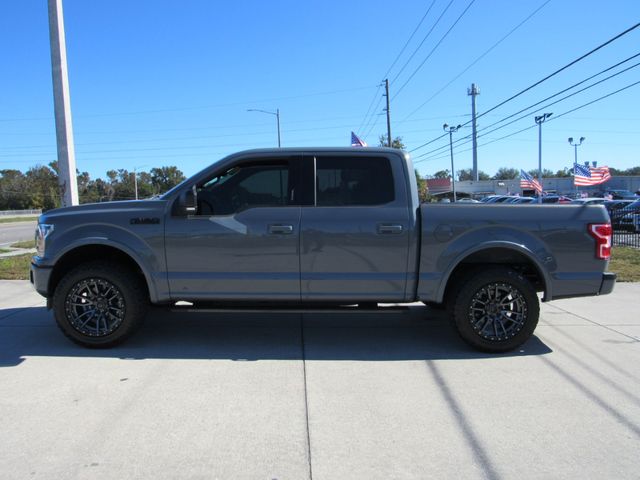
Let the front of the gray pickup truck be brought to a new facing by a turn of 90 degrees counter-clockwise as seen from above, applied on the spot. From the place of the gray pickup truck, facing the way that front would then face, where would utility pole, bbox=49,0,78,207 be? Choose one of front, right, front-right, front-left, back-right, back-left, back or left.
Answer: back-right

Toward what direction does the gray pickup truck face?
to the viewer's left

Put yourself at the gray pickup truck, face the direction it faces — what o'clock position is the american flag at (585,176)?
The american flag is roughly at 4 o'clock from the gray pickup truck.
